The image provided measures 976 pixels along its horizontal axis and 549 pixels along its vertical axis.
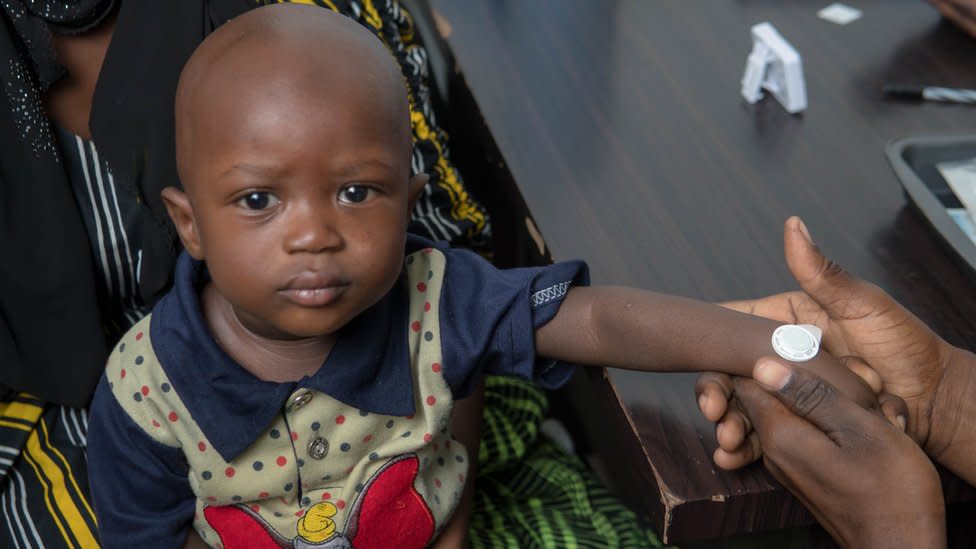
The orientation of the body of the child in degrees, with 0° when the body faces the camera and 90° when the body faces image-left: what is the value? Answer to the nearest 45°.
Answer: approximately 0°

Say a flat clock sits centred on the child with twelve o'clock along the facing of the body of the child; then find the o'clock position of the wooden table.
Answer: The wooden table is roughly at 8 o'clock from the child.

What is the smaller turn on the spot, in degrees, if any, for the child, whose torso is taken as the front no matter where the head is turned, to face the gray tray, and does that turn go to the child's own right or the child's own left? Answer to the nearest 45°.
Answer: approximately 90° to the child's own left

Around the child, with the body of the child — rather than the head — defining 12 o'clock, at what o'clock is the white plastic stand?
The white plastic stand is roughly at 8 o'clock from the child.
